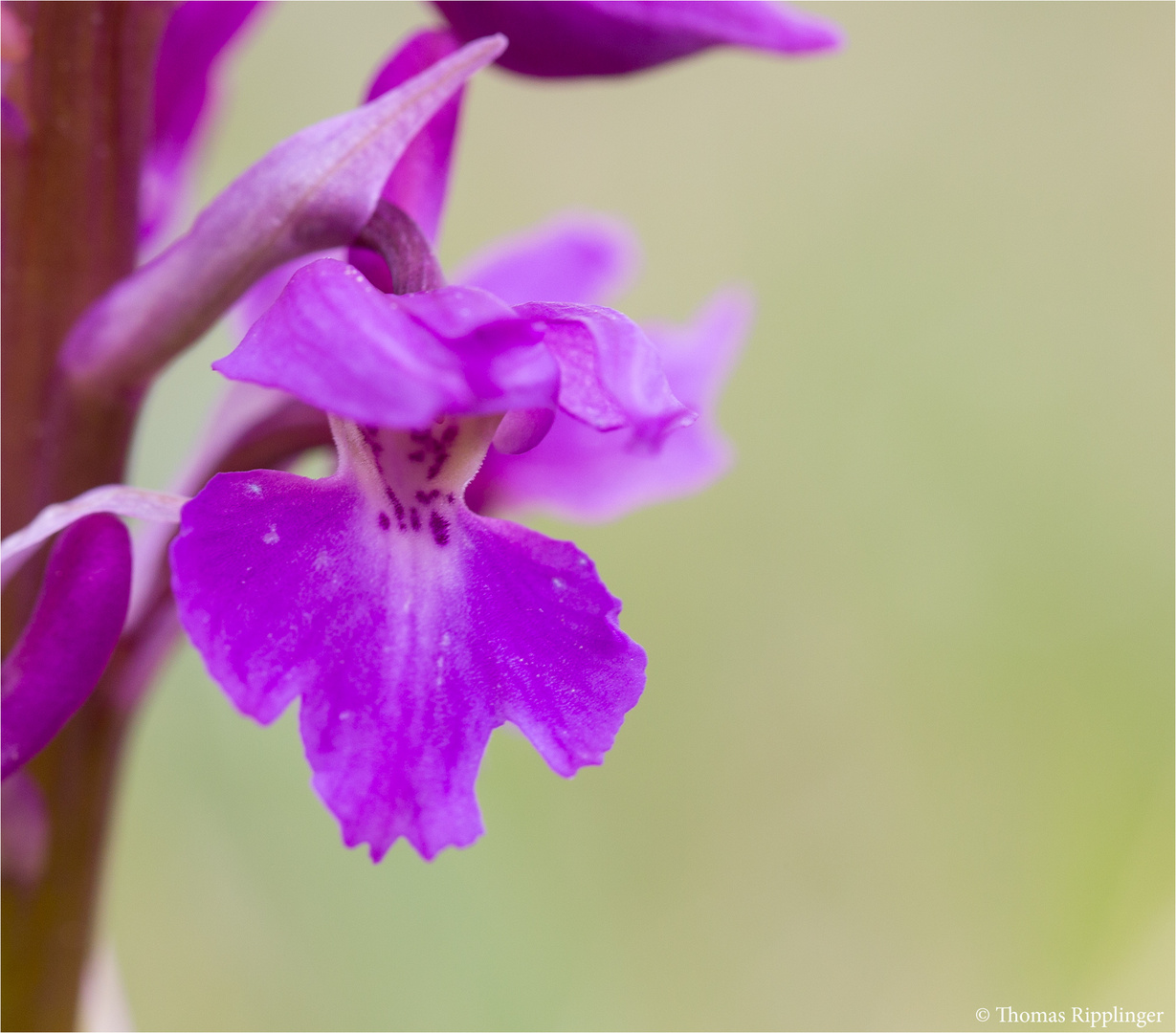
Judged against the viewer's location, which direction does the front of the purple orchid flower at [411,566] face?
facing the viewer
